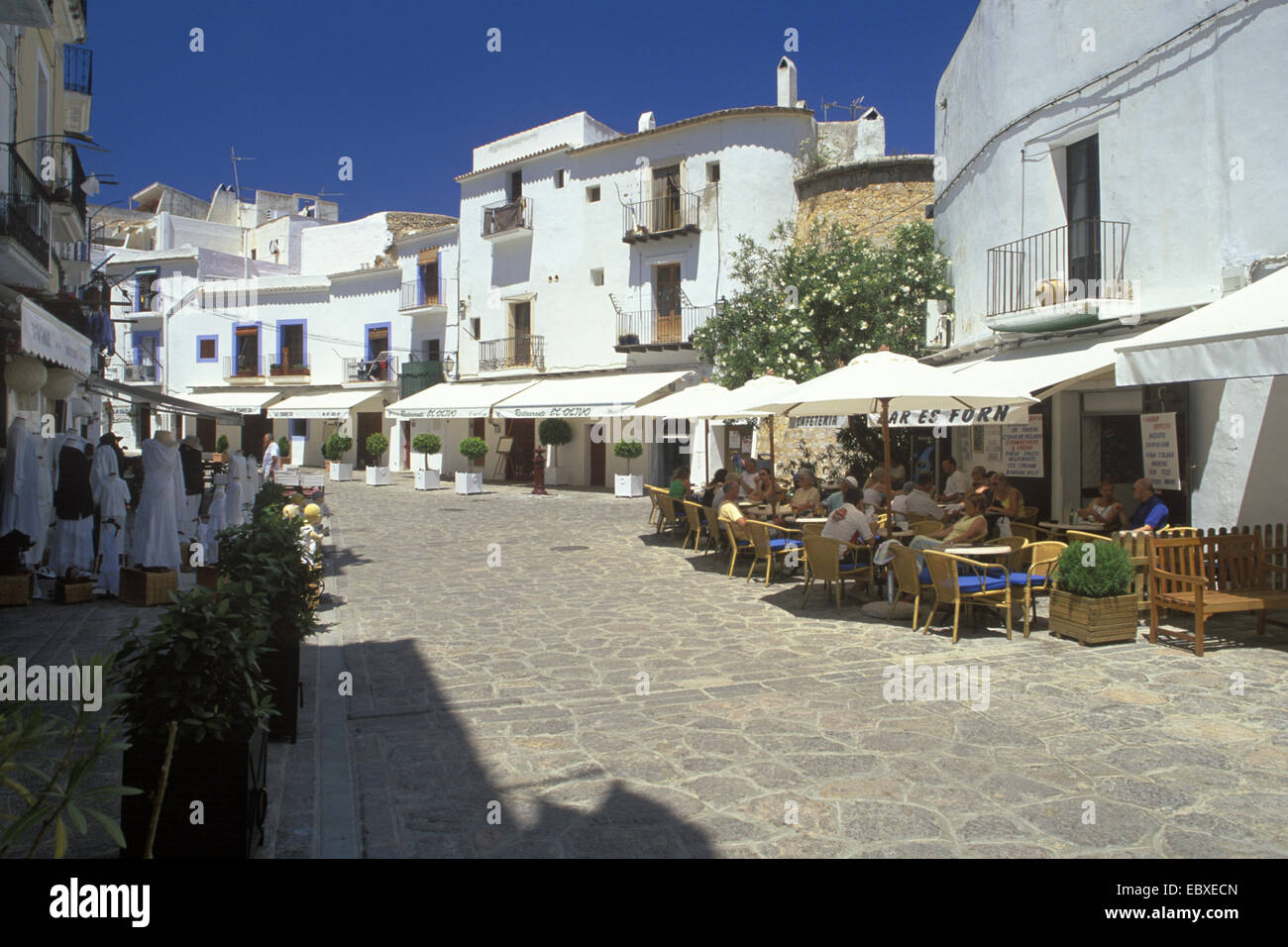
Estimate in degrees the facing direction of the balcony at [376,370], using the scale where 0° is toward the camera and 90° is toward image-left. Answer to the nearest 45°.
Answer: approximately 0°

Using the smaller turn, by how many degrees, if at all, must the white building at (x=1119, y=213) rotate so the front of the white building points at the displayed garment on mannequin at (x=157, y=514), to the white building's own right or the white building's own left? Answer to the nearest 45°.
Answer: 0° — it already faces it

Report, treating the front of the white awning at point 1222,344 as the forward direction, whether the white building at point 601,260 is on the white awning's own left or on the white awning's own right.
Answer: on the white awning's own right

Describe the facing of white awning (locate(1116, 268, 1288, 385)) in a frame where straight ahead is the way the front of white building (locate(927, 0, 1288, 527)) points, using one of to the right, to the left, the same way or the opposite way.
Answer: the same way

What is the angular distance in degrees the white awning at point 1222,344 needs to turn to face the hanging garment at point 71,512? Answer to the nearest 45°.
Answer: approximately 45° to its right

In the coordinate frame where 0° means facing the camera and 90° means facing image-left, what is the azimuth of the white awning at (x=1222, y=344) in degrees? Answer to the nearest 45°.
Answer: approximately 45°

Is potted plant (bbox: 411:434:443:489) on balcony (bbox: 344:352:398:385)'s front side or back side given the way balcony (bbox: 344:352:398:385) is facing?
on the front side

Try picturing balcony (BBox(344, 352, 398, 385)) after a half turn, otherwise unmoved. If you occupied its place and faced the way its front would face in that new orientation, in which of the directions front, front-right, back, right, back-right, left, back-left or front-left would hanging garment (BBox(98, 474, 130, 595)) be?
back

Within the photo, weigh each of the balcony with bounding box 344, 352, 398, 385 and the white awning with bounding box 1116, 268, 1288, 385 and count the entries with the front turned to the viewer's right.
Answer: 0

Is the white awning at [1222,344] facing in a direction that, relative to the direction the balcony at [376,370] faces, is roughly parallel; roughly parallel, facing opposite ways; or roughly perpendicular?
roughly perpendicular

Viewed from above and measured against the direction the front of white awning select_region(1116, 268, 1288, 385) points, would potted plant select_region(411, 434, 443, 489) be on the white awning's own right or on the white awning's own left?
on the white awning's own right

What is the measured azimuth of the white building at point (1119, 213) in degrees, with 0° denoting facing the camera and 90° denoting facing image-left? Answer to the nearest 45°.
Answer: approximately 45°
